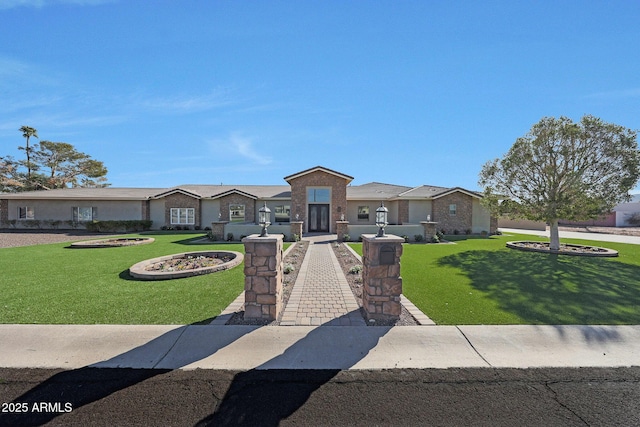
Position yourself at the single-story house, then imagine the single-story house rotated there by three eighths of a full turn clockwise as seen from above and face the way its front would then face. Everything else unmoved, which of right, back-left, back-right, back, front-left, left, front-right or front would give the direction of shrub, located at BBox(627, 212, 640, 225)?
back-right

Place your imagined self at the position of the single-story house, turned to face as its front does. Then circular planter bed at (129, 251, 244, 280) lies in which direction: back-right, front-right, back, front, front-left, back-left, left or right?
front

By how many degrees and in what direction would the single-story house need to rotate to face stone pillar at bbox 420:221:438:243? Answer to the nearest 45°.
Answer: approximately 45° to its left

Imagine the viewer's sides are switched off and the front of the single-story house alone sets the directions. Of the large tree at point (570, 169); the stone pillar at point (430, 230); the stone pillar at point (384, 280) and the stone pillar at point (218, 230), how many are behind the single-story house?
0

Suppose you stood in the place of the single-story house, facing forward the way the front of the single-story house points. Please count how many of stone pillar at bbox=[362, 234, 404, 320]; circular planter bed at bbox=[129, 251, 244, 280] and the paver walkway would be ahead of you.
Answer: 3

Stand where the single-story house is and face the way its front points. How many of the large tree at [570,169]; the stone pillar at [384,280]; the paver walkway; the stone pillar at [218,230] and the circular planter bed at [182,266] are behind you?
0

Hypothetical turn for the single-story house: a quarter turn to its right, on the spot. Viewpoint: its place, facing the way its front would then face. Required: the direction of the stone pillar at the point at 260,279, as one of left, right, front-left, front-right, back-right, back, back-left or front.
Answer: left

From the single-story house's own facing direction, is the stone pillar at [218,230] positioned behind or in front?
in front

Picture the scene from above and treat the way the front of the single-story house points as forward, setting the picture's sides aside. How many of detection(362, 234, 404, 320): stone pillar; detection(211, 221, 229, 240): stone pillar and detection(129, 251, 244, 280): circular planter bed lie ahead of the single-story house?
3

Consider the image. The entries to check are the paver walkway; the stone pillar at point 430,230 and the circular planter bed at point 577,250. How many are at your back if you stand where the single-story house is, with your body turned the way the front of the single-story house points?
0

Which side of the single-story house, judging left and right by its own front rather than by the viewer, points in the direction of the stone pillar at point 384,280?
front

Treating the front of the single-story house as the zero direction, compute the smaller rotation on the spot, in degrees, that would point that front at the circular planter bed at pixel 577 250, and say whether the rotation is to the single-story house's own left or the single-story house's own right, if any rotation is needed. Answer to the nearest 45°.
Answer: approximately 45° to the single-story house's own left

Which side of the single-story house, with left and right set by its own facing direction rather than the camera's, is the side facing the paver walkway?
front

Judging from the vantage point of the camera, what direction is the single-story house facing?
facing the viewer
